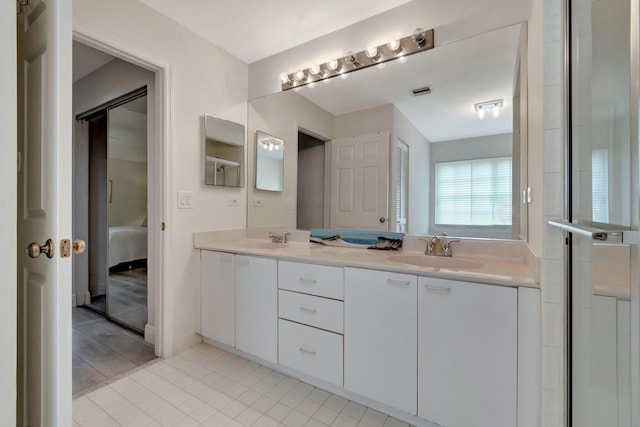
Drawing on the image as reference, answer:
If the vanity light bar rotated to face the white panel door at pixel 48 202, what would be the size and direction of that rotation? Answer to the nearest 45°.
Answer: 0° — it already faces it

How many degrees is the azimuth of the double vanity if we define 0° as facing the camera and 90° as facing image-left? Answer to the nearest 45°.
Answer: approximately 45°

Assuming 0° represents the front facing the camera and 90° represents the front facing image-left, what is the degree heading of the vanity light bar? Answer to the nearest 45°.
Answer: approximately 45°

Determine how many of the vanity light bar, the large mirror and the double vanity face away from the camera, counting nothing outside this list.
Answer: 0

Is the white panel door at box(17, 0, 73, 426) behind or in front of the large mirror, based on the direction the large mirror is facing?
in front

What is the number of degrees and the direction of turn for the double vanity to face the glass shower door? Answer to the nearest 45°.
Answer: approximately 90° to its left
